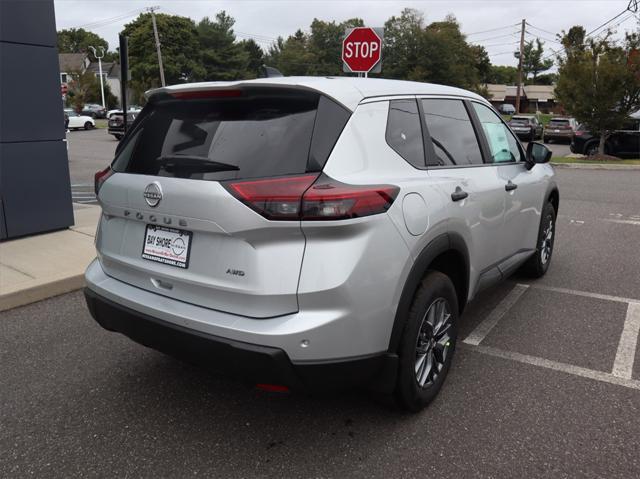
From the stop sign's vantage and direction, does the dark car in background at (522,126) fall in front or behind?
behind

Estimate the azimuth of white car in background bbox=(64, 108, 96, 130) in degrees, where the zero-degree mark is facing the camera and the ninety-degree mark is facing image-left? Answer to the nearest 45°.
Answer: approximately 270°

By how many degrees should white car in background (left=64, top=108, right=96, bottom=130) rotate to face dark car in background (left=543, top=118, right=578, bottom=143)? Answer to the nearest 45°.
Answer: approximately 45° to its right

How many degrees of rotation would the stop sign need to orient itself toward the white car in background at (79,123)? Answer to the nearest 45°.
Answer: approximately 135° to its right

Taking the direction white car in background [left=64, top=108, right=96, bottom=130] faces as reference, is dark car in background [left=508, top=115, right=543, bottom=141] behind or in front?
in front

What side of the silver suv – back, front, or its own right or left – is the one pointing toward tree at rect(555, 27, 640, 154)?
front

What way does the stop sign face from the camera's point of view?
toward the camera

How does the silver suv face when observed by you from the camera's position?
facing away from the viewer and to the right of the viewer

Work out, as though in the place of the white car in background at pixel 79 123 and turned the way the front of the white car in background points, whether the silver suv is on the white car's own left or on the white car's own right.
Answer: on the white car's own right

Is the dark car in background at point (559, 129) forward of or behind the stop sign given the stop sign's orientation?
behind

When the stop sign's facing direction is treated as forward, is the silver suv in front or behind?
in front

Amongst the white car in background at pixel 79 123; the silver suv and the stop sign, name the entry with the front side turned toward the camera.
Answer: the stop sign
